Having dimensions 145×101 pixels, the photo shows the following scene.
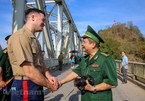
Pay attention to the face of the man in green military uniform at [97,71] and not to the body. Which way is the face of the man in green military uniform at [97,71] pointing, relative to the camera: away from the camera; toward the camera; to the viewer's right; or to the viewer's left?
to the viewer's left

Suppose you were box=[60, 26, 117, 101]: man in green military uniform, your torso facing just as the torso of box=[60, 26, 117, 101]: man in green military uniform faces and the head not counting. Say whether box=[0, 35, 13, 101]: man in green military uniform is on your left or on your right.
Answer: on your right

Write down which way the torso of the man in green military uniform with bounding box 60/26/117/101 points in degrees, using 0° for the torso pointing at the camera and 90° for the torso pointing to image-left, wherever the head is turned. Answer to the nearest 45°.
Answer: approximately 45°
